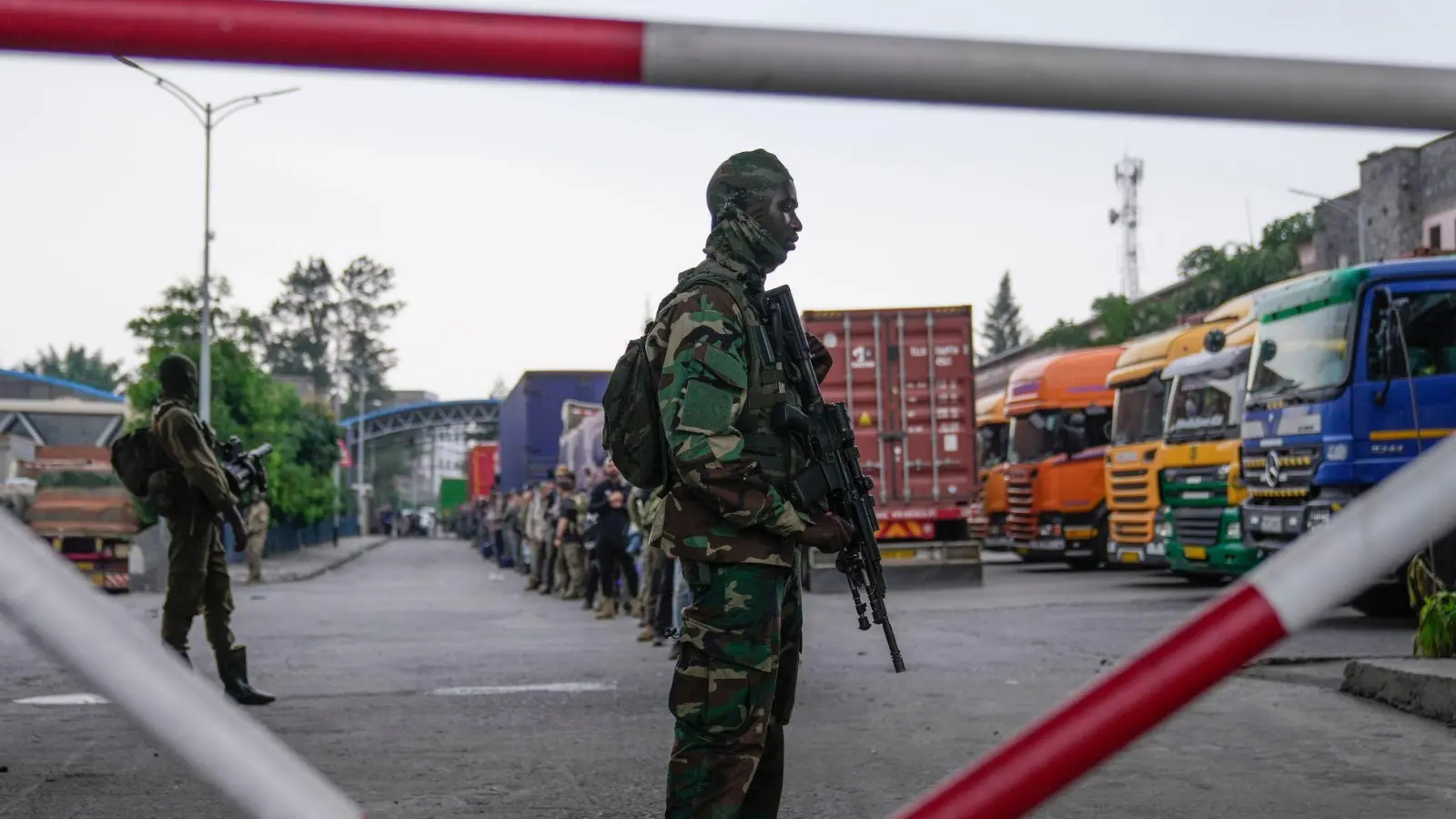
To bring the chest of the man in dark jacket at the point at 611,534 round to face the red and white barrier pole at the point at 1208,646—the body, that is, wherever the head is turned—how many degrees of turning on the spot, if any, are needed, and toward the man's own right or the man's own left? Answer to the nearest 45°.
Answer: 0° — they already face it

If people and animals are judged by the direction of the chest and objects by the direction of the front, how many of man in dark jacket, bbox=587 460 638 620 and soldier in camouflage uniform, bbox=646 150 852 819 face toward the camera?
1

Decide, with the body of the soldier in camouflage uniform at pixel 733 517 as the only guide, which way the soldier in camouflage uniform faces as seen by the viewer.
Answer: to the viewer's right

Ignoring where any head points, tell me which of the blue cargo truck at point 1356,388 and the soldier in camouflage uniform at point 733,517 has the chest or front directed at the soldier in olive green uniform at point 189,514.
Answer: the blue cargo truck

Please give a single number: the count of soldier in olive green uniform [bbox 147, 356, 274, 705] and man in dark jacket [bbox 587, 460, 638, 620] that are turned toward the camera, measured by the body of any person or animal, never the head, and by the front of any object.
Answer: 1

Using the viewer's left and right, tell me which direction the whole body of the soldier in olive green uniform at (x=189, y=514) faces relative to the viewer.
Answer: facing to the right of the viewer

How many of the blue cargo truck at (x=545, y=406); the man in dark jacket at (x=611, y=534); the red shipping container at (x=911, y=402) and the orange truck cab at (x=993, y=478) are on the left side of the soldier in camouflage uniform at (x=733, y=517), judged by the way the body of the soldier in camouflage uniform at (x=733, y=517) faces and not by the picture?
4

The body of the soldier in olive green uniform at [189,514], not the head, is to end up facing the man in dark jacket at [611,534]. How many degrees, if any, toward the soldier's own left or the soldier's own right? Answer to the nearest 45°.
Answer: approximately 45° to the soldier's own left

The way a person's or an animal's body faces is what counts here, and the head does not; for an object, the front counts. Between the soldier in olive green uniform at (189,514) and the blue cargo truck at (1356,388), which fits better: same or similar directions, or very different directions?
very different directions

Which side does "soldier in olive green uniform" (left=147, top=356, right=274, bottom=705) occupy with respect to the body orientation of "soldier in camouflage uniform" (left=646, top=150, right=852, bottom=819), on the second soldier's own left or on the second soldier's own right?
on the second soldier's own left

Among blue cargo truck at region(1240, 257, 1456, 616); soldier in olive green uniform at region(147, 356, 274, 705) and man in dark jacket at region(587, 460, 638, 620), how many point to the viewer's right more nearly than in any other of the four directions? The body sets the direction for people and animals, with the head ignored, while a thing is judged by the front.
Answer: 1

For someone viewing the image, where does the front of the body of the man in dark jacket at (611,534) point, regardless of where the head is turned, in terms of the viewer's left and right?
facing the viewer

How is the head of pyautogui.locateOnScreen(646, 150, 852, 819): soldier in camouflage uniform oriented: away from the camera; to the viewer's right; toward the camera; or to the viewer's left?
to the viewer's right

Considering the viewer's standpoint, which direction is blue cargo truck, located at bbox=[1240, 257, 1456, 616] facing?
facing the viewer and to the left of the viewer

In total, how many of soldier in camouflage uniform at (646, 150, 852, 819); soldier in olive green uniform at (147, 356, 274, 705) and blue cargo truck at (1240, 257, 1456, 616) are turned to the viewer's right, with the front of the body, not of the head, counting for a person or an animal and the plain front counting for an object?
2

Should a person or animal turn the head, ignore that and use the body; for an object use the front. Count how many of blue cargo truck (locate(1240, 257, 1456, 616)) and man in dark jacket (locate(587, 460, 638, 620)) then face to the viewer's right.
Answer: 0

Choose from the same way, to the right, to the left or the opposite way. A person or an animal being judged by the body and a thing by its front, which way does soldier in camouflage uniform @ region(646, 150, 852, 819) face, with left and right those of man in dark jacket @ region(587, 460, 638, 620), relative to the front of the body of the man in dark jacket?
to the left

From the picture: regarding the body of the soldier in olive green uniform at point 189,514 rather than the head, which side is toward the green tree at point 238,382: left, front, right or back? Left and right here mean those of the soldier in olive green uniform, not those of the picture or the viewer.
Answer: left
